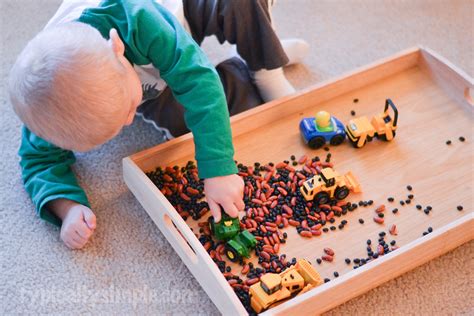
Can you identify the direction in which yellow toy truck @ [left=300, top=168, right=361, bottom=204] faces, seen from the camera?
facing away from the viewer and to the right of the viewer

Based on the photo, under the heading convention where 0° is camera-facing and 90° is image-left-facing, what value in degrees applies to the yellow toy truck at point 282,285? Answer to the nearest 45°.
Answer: approximately 225°
